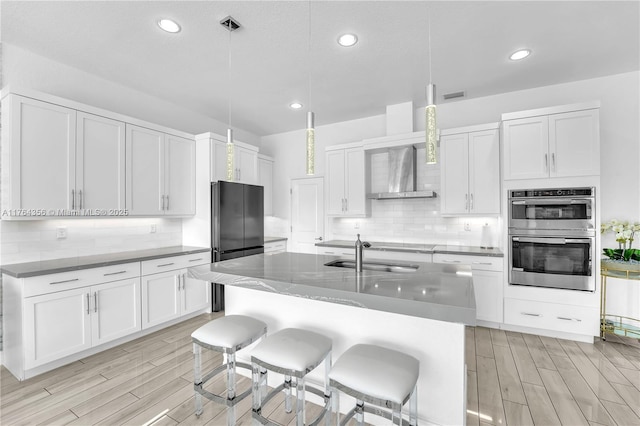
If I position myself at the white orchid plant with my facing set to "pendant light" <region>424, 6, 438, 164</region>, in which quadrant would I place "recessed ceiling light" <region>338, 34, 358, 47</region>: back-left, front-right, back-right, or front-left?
front-right

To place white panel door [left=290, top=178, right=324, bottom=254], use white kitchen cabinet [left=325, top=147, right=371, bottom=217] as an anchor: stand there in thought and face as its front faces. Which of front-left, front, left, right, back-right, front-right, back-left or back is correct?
back-right

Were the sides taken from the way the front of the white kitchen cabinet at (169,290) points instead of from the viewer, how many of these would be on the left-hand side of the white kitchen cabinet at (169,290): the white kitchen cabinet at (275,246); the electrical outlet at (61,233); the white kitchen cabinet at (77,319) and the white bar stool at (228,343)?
1

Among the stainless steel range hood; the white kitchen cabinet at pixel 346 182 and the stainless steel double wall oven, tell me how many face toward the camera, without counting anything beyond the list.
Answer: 3

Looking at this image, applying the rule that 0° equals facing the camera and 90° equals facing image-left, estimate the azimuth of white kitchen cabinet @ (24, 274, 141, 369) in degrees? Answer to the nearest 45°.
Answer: approximately 315°

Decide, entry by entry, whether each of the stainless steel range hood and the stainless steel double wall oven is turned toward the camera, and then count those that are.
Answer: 2

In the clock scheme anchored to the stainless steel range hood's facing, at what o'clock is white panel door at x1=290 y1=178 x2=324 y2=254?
The white panel door is roughly at 4 o'clock from the stainless steel range hood.

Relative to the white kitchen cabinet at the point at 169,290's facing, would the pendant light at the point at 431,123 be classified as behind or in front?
in front

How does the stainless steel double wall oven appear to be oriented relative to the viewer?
toward the camera

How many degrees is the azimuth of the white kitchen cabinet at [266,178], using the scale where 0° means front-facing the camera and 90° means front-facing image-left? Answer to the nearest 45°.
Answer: approximately 315°

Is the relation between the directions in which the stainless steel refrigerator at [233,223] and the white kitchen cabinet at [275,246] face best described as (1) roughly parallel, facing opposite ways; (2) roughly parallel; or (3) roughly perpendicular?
roughly parallel

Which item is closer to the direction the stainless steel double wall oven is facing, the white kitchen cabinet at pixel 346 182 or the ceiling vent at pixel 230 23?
the ceiling vent

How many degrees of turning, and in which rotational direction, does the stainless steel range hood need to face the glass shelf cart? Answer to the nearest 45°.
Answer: approximately 90° to its left
